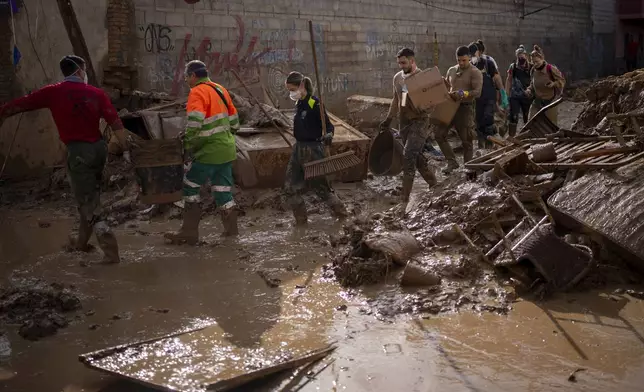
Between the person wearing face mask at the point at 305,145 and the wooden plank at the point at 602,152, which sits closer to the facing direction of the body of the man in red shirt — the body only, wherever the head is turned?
the person wearing face mask

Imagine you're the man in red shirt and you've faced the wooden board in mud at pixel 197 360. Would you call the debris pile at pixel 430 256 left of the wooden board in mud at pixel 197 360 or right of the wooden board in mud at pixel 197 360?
left

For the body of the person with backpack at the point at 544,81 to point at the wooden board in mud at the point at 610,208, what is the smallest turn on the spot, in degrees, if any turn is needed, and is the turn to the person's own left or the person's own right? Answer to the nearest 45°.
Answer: approximately 45° to the person's own left

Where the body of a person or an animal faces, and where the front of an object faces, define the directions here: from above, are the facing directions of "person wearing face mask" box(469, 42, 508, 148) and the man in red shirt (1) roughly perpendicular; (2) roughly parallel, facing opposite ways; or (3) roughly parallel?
roughly perpendicular

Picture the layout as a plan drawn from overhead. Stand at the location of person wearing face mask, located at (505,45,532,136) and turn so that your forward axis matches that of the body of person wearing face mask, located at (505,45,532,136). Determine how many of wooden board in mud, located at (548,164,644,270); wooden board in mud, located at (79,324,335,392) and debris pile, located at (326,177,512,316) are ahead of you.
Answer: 3
